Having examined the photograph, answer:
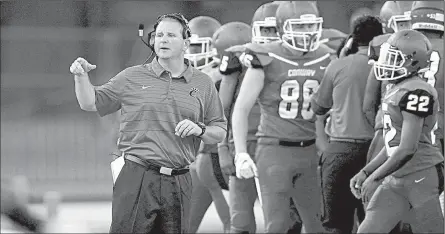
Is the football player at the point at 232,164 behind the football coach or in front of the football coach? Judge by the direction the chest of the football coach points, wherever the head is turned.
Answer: behind

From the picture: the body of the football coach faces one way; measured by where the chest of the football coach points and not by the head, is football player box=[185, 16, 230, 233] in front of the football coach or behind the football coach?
behind

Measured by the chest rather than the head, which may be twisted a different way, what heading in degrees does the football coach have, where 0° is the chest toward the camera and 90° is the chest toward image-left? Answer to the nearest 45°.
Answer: approximately 0°
